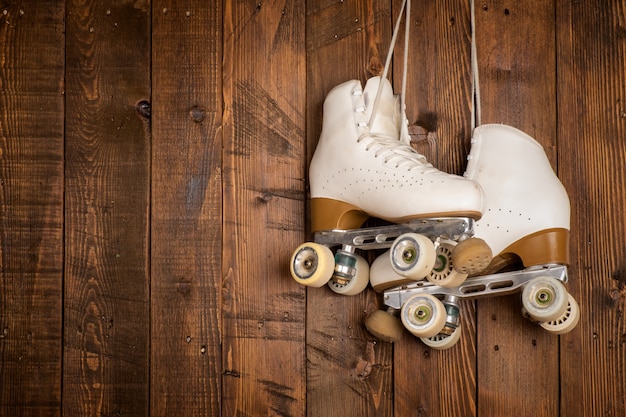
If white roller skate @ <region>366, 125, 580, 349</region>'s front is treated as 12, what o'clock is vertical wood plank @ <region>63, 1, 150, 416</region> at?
The vertical wood plank is roughly at 12 o'clock from the white roller skate.

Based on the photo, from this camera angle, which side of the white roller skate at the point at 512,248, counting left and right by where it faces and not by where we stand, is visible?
left

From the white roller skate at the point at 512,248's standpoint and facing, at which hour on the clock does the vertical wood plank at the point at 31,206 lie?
The vertical wood plank is roughly at 12 o'clock from the white roller skate.
